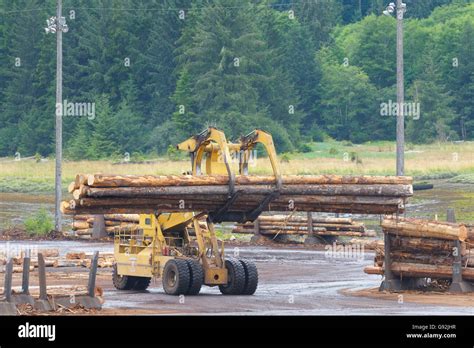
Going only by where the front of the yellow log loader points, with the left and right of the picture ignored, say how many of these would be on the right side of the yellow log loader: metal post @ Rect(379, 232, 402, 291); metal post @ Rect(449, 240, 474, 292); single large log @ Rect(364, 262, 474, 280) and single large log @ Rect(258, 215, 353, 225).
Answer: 0

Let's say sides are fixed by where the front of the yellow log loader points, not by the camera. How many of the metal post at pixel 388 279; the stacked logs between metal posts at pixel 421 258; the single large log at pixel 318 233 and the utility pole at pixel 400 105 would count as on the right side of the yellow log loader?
0

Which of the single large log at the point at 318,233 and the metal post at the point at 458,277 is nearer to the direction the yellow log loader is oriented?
the metal post

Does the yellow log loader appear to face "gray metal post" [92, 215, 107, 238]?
no
